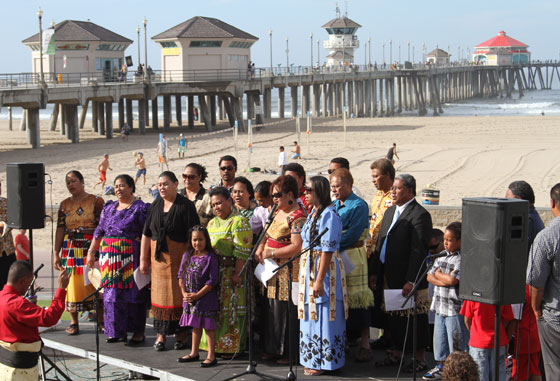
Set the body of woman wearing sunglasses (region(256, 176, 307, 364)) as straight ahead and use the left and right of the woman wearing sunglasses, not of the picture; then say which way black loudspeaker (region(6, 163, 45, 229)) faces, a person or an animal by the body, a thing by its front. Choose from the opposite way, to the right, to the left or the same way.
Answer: the same way

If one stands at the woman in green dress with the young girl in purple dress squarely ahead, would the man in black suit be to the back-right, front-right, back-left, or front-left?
back-left

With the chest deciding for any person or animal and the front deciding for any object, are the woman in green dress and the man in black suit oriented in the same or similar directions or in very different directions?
same or similar directions

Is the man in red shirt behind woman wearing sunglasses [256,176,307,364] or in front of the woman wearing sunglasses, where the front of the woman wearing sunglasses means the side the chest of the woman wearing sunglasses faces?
in front

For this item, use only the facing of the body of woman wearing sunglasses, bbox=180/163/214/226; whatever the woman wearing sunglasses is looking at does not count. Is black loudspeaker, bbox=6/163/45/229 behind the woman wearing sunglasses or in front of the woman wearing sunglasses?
in front

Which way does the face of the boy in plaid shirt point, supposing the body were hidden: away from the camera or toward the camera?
toward the camera

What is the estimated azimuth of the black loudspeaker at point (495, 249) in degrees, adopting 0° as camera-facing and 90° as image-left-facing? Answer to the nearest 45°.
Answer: approximately 45°

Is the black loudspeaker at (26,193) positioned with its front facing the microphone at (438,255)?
no

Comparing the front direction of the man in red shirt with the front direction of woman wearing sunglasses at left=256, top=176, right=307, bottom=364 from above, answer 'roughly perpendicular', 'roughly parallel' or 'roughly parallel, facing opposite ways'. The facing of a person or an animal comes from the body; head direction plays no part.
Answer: roughly parallel, facing opposite ways

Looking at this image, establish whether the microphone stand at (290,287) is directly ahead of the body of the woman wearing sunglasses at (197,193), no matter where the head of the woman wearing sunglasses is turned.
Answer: no

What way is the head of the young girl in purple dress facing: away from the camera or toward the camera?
toward the camera

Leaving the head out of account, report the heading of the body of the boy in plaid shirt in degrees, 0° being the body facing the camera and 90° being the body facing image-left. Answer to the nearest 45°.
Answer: approximately 45°

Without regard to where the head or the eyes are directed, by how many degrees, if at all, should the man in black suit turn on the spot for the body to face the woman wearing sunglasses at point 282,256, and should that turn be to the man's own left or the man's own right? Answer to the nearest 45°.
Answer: approximately 45° to the man's own right

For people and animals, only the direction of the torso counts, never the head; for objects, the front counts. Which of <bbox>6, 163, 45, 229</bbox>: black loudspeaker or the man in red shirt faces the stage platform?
the man in red shirt

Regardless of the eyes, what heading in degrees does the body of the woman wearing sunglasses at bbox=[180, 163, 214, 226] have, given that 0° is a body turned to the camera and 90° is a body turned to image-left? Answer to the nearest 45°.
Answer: approximately 45°

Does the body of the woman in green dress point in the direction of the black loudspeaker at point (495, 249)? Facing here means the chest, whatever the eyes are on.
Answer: no
